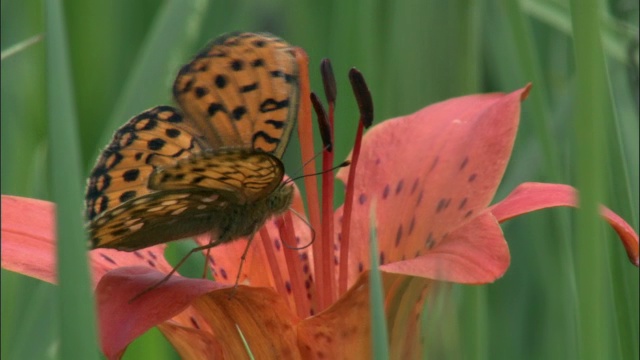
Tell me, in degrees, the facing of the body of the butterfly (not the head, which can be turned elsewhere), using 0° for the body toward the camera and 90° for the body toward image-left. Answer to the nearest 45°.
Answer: approximately 270°

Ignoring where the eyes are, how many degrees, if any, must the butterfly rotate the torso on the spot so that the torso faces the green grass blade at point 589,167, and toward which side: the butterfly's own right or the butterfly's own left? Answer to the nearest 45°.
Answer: approximately 45° to the butterfly's own right
